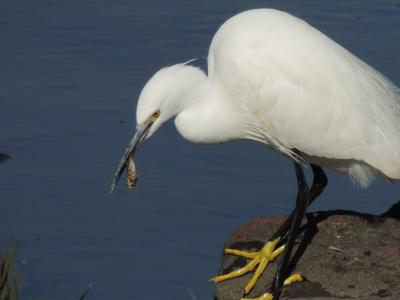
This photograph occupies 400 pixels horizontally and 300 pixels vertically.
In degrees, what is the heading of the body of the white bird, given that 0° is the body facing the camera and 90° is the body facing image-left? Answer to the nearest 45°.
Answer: approximately 90°
